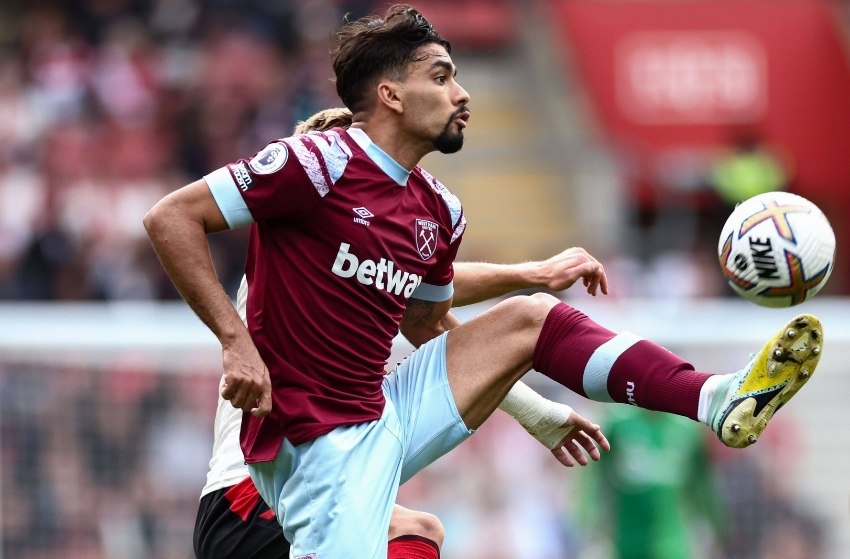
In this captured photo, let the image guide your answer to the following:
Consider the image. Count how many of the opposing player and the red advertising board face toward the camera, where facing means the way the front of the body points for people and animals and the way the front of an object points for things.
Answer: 1

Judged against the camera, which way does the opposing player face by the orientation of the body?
to the viewer's right

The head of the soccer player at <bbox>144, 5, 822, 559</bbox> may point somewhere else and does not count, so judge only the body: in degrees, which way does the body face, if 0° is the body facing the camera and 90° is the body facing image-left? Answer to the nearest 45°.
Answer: approximately 315°

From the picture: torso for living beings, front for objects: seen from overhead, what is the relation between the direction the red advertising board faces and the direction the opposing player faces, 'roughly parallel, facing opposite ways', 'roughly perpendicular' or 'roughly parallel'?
roughly perpendicular

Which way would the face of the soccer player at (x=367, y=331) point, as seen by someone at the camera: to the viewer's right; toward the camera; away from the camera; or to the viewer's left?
to the viewer's right
